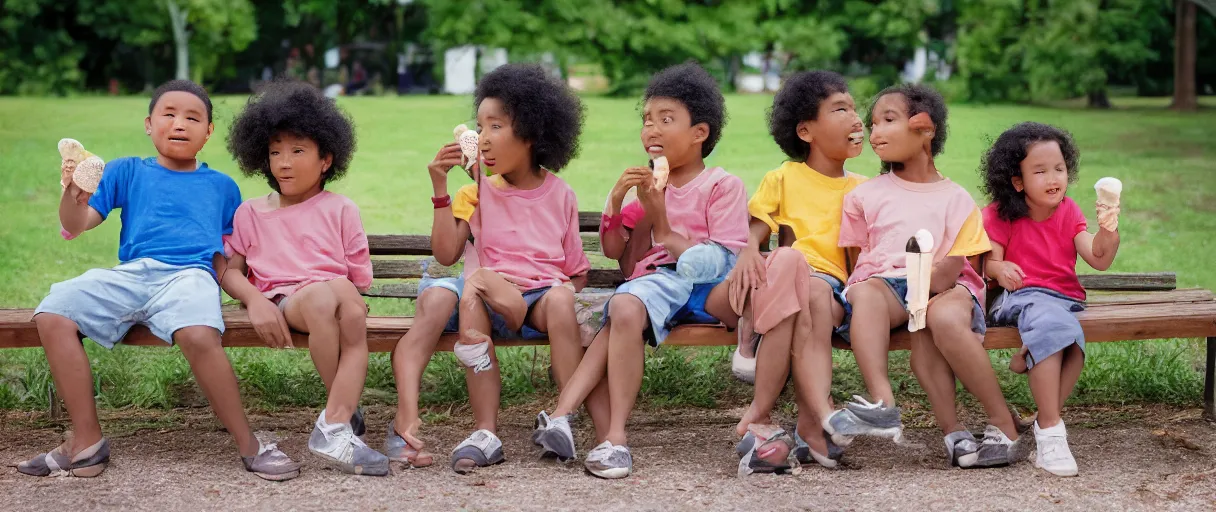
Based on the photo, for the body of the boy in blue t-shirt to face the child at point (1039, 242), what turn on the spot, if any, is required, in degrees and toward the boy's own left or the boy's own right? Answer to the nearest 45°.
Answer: approximately 90° to the boy's own left

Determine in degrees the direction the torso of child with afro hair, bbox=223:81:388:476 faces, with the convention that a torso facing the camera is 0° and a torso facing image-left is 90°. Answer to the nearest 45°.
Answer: approximately 0°

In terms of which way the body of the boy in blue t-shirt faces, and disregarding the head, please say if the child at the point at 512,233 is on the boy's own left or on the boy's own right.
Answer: on the boy's own left

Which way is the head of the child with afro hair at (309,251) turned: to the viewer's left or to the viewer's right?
to the viewer's left

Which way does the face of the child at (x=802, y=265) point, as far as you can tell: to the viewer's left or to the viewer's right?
to the viewer's right

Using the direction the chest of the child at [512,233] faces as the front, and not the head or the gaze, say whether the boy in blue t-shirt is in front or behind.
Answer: in front
